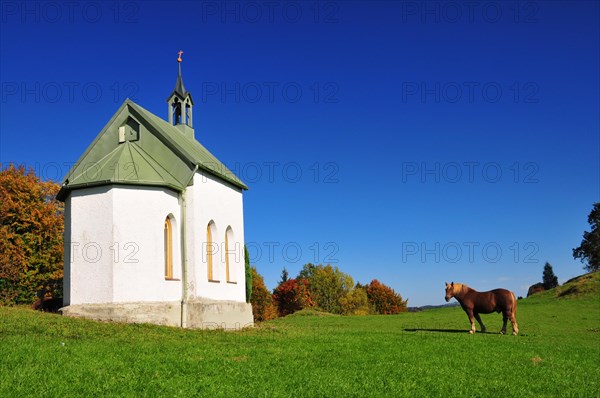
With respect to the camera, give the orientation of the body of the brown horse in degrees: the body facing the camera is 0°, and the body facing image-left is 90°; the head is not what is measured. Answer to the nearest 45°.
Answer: approximately 90°
